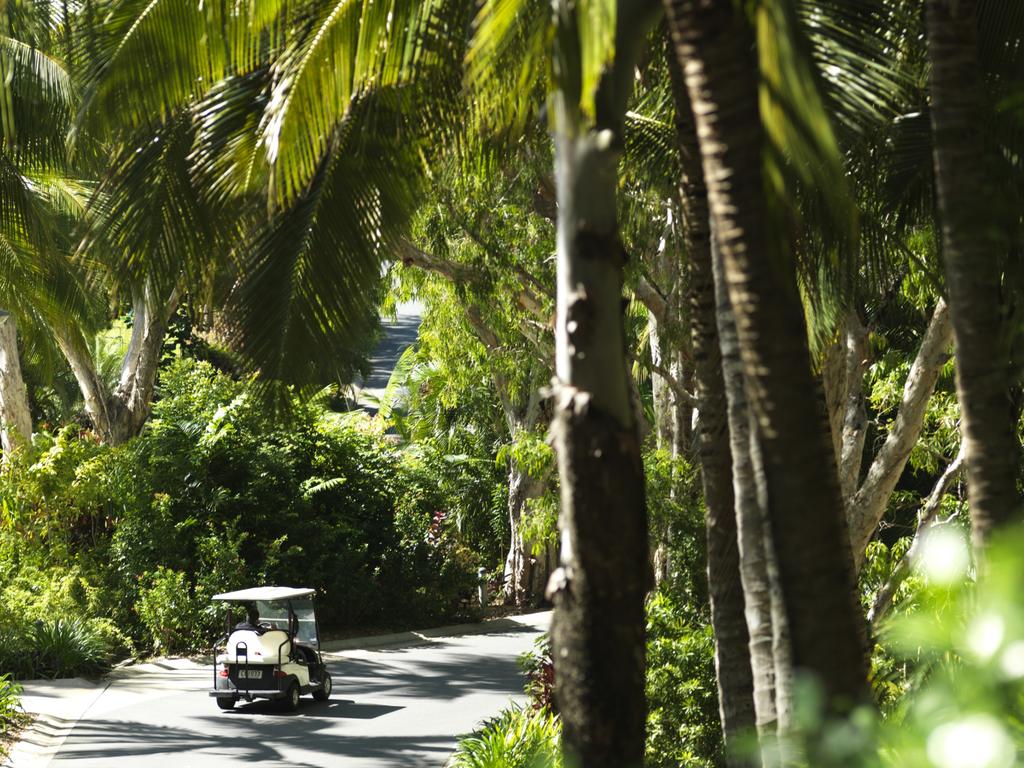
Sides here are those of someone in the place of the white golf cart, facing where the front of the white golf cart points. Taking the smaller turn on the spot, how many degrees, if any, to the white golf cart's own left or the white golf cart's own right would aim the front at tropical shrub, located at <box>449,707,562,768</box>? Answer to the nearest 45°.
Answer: approximately 135° to the white golf cart's own right

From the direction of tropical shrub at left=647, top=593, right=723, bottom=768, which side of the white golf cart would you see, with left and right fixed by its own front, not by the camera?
right

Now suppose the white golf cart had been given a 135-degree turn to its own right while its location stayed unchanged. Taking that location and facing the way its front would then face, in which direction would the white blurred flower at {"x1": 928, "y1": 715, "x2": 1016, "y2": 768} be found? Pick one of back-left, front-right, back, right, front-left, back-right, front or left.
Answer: front

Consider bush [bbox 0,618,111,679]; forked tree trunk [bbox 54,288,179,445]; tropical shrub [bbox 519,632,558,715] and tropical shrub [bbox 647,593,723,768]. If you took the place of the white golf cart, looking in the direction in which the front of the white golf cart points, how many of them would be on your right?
2

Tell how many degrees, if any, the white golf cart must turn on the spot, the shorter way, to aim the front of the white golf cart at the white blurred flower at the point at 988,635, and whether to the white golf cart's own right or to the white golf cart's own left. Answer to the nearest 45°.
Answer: approximately 135° to the white golf cart's own right

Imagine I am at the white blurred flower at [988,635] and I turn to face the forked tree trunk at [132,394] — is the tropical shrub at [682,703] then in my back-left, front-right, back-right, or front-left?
front-right

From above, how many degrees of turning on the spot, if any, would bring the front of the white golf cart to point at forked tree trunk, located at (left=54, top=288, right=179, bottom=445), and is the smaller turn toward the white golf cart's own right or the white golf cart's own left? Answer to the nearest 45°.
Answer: approximately 45° to the white golf cart's own left

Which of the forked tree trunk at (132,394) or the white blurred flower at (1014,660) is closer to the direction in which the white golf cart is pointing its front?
the forked tree trunk

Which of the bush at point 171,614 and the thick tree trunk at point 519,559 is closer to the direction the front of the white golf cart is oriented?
the thick tree trunk

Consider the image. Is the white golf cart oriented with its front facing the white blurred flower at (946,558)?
no

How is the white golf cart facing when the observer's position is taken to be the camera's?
facing away from the viewer and to the right of the viewer

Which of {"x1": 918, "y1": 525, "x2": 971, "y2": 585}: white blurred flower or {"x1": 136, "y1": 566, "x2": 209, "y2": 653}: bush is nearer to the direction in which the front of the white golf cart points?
the bush

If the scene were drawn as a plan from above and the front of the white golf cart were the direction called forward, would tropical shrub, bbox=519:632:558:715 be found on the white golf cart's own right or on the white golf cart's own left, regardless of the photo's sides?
on the white golf cart's own right

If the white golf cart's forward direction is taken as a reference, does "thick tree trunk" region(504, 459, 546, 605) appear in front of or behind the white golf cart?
in front

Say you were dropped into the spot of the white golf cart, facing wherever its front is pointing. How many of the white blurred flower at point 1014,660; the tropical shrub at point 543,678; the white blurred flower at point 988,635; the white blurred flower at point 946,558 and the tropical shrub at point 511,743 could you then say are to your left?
0

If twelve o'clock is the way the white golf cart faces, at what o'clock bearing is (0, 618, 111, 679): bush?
The bush is roughly at 9 o'clock from the white golf cart.

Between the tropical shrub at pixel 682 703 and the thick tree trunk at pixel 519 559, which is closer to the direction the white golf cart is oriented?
the thick tree trunk

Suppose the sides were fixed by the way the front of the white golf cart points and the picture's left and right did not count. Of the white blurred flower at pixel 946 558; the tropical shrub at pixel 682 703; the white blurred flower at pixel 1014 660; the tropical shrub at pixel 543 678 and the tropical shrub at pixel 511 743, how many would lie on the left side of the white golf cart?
0
